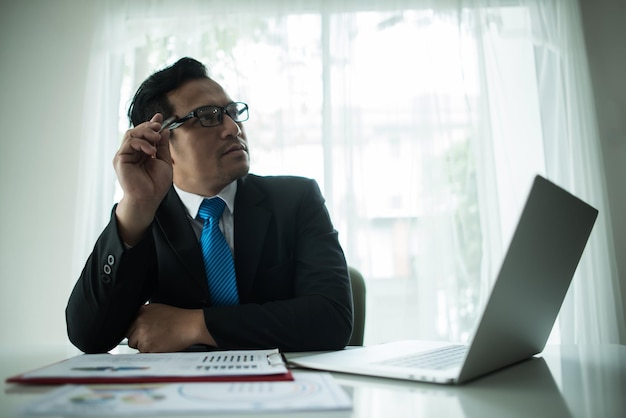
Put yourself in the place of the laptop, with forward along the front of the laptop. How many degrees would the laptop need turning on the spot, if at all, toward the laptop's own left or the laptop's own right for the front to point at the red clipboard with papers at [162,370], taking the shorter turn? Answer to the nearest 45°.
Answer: approximately 45° to the laptop's own left

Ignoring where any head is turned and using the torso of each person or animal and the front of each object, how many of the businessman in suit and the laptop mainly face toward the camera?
1

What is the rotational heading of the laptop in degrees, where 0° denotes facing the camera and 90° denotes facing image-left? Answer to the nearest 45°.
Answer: approximately 135°

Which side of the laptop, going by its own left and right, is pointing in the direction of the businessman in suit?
front

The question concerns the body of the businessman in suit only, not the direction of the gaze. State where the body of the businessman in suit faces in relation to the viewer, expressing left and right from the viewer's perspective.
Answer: facing the viewer

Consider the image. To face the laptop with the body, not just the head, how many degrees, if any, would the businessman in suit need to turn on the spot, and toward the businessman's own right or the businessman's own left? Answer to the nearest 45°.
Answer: approximately 45° to the businessman's own left

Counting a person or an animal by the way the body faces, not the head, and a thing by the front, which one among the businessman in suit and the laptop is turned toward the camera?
the businessman in suit

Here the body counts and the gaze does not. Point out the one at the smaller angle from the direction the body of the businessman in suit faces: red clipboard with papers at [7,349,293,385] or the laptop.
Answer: the red clipboard with papers

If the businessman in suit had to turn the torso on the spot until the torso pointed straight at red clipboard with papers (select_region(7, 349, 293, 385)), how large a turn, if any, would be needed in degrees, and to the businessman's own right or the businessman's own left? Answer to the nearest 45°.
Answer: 0° — they already face it

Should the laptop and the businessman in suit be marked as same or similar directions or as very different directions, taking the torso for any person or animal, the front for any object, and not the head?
very different directions
